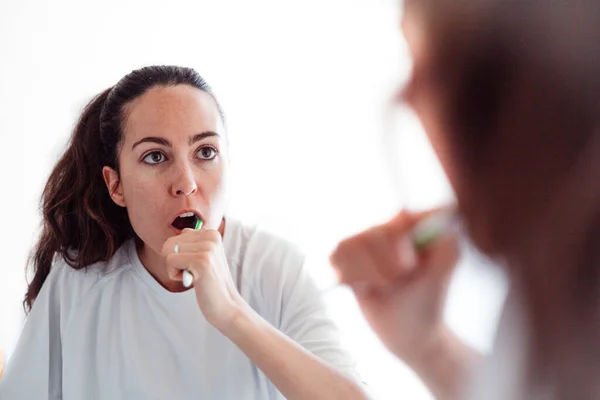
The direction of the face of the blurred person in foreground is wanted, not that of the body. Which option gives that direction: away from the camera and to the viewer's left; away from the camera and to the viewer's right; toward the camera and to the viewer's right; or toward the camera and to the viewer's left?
away from the camera and to the viewer's left

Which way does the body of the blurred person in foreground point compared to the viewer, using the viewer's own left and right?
facing away from the viewer and to the left of the viewer
